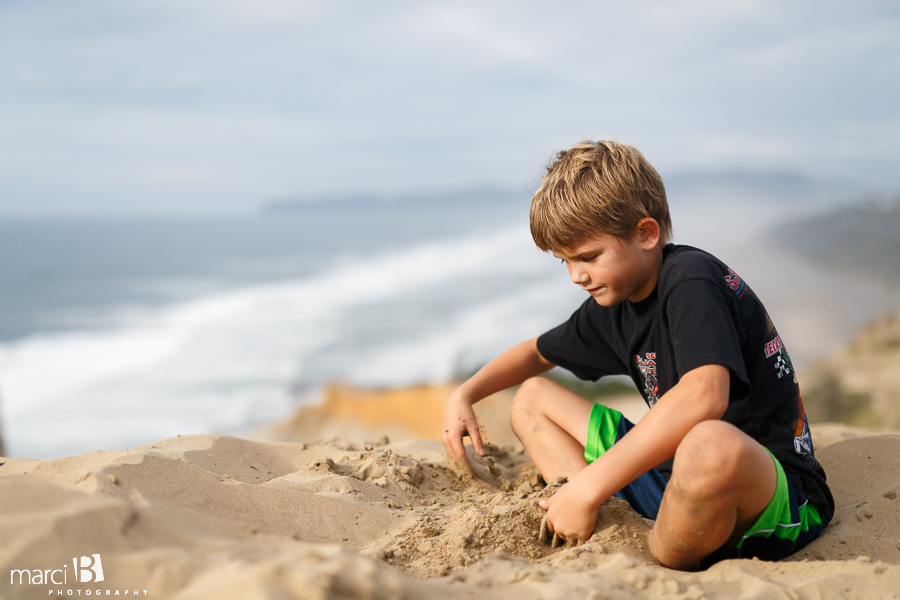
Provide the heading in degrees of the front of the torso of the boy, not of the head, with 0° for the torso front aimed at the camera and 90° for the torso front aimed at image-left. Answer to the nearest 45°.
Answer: approximately 45°

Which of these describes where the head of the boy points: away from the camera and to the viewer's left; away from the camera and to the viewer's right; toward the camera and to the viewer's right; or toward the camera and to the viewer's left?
toward the camera and to the viewer's left
